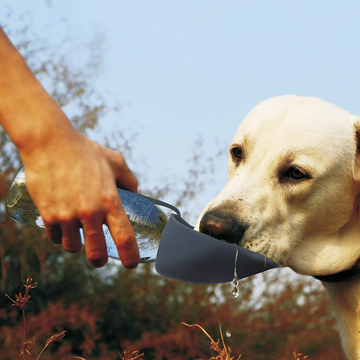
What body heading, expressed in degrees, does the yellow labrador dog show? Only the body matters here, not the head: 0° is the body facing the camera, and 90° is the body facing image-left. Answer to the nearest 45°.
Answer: approximately 45°
